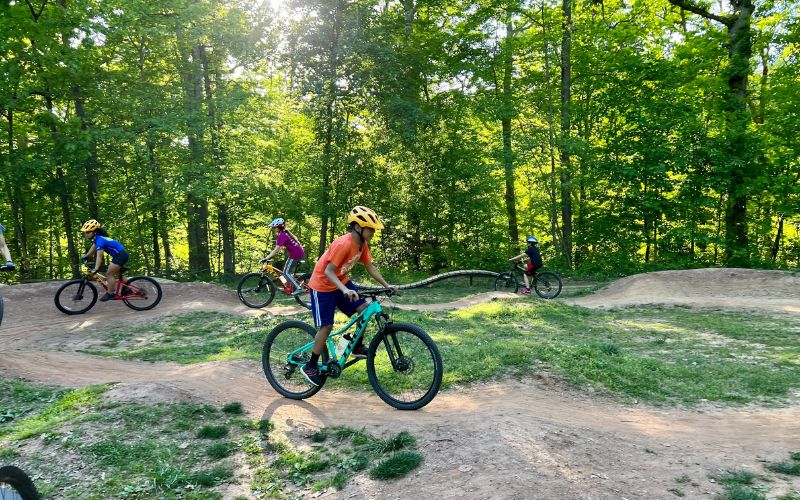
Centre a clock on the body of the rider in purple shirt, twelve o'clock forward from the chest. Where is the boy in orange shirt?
The boy in orange shirt is roughly at 9 o'clock from the rider in purple shirt.

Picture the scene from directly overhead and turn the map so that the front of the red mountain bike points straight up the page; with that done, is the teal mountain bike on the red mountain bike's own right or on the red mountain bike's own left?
on the red mountain bike's own left

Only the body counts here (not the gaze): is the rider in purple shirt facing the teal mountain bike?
no

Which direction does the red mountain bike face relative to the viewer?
to the viewer's left

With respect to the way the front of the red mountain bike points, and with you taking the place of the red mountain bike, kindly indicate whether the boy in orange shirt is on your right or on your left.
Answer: on your left

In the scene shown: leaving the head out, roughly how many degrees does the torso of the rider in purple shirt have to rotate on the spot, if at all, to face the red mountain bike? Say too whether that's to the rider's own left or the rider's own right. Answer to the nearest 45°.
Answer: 0° — they already face it

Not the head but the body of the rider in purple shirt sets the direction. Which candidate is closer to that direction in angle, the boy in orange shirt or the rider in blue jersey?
the rider in blue jersey

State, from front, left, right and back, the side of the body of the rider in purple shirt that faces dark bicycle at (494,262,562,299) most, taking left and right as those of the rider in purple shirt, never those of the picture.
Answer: back

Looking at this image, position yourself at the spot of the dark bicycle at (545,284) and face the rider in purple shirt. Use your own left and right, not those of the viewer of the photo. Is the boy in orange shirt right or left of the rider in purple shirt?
left

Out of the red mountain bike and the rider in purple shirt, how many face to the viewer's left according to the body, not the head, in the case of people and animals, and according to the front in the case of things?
2

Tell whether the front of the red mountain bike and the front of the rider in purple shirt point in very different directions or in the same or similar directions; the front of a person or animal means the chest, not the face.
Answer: same or similar directions

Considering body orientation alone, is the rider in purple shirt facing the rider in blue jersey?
yes

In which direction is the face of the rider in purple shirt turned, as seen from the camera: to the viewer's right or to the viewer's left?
to the viewer's left

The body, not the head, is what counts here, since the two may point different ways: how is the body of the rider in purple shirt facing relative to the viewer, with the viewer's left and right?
facing to the left of the viewer
